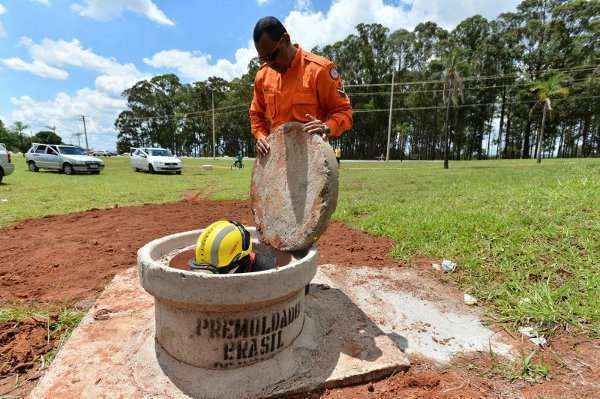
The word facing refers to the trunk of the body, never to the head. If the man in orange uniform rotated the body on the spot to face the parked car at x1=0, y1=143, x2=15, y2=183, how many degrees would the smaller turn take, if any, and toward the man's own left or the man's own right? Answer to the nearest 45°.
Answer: approximately 90° to the man's own right

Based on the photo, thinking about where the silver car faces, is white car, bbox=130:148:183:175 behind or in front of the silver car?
in front

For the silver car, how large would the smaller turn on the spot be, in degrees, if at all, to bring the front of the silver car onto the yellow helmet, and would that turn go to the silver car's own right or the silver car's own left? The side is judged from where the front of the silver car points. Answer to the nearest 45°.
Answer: approximately 45° to the silver car's own right

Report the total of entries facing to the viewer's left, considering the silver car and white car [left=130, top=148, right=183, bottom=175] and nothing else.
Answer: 0

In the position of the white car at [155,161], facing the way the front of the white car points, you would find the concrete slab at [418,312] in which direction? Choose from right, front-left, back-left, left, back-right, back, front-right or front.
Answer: front-right

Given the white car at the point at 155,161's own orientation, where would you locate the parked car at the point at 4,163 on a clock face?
The parked car is roughly at 3 o'clock from the white car.

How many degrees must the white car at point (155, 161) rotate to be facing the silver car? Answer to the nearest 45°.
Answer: approximately 135° to its right

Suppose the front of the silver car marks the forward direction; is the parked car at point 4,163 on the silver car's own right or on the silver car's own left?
on the silver car's own right

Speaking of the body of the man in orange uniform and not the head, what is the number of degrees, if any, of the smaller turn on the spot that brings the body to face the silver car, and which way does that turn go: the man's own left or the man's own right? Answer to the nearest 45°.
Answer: approximately 90° to the man's own right

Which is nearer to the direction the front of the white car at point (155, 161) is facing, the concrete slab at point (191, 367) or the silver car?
the concrete slab

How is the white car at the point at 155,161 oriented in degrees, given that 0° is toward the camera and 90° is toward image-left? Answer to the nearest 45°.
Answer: approximately 315°
